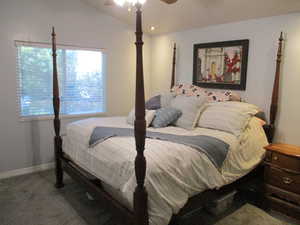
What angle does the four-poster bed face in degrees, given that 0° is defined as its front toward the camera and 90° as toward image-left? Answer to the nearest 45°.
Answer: approximately 45°

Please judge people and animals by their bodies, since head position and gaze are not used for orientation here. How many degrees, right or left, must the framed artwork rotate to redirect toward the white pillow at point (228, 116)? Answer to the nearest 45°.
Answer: approximately 45° to its left

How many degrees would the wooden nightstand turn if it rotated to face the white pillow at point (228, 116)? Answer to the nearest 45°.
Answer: approximately 45° to its right

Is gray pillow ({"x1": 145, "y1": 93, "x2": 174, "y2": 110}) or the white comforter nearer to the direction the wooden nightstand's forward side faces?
the white comforter
